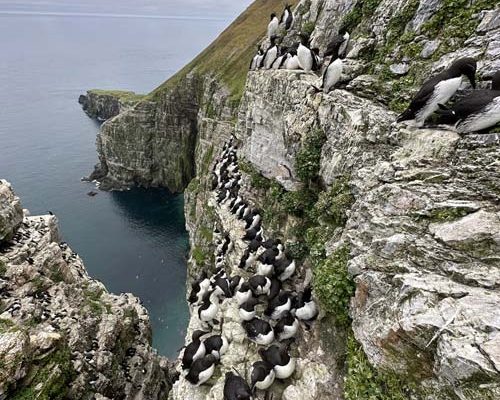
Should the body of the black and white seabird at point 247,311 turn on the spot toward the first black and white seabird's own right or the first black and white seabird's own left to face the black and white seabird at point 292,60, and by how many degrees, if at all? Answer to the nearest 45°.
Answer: approximately 135° to the first black and white seabird's own left

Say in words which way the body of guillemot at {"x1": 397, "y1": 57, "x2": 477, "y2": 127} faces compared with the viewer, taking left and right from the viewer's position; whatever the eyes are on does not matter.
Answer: facing to the right of the viewer

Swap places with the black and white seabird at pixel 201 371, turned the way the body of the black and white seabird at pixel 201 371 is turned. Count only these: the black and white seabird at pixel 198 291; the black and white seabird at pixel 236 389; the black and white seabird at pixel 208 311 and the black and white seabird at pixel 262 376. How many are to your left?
2

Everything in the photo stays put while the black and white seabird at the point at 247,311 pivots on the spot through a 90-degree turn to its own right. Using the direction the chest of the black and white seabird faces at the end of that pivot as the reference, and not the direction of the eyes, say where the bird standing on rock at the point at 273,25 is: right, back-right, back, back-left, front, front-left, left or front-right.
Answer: back-right
